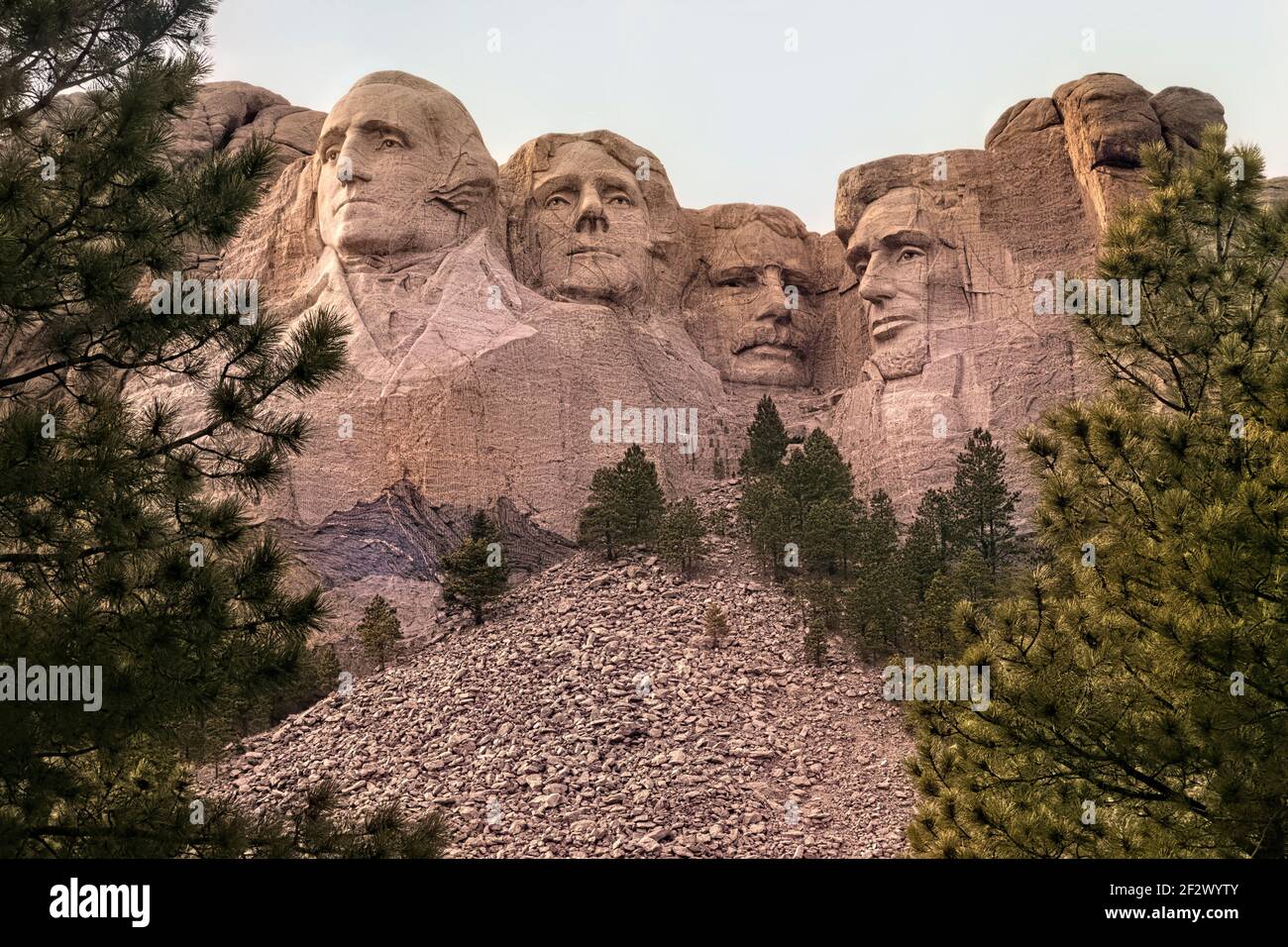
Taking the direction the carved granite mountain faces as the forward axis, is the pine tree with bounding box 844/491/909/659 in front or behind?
in front

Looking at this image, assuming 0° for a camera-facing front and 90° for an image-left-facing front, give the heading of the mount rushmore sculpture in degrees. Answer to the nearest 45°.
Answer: approximately 0°

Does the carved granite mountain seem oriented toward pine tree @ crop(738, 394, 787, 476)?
yes

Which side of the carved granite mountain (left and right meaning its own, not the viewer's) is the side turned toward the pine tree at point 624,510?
front

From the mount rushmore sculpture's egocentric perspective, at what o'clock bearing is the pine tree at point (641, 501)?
The pine tree is roughly at 12 o'clock from the mount rushmore sculpture.

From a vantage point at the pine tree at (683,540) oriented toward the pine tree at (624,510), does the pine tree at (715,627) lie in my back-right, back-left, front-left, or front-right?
back-left

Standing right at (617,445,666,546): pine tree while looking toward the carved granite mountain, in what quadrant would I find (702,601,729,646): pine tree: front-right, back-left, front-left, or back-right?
back-right

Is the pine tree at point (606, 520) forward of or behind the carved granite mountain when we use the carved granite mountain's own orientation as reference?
forward

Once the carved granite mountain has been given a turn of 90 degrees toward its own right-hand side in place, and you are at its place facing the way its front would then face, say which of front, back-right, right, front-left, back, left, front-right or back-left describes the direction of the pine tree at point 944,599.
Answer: back-left
